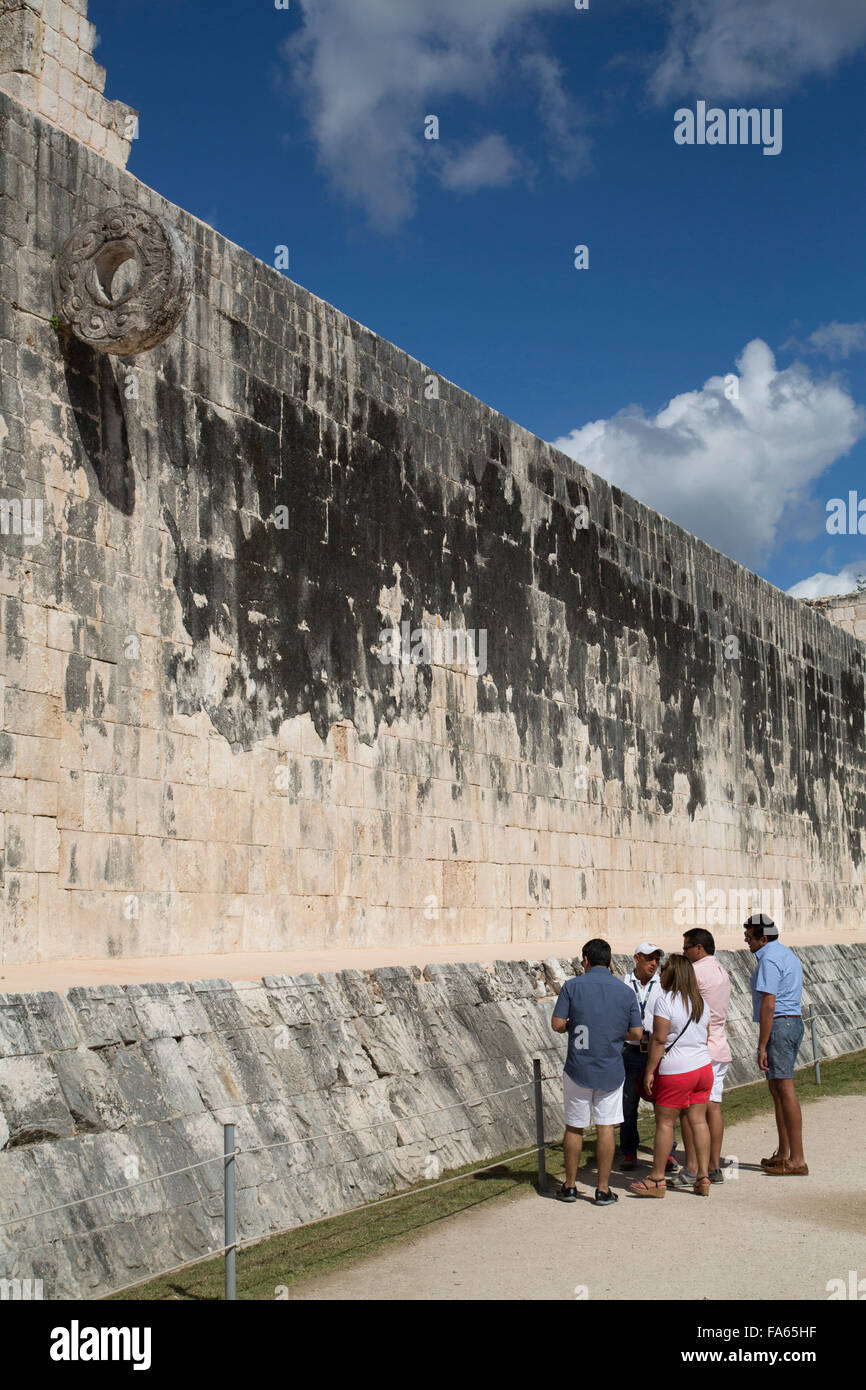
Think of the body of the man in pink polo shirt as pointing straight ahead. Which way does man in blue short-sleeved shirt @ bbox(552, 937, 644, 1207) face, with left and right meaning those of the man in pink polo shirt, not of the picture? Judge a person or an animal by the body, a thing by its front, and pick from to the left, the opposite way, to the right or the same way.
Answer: to the right

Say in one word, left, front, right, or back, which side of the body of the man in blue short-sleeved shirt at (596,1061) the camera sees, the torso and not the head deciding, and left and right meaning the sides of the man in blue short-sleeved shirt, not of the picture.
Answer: back

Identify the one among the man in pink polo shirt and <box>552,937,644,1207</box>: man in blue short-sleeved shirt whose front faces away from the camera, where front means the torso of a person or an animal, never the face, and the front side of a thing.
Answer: the man in blue short-sleeved shirt

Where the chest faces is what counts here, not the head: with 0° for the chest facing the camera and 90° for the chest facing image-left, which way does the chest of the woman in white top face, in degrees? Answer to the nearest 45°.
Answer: approximately 135°

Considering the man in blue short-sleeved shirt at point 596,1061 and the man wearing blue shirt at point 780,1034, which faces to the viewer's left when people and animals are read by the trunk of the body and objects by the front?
the man wearing blue shirt

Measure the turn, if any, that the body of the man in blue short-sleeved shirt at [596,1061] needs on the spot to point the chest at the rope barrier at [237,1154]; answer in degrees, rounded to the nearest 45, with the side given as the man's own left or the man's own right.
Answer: approximately 135° to the man's own left

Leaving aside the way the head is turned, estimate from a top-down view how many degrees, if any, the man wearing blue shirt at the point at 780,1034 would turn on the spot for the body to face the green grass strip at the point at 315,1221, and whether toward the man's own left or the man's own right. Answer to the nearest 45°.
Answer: approximately 45° to the man's own left

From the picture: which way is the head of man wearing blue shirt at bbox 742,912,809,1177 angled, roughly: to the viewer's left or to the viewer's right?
to the viewer's left

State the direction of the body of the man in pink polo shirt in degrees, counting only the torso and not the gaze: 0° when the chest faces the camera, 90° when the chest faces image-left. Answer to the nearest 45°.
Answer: approximately 90°

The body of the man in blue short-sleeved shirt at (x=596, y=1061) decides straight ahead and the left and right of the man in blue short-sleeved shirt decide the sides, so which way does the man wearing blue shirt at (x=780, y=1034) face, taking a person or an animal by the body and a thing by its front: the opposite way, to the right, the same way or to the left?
to the left

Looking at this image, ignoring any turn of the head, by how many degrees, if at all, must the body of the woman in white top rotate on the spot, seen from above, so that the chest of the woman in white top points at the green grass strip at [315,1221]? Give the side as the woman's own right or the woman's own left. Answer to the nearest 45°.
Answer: approximately 90° to the woman's own left

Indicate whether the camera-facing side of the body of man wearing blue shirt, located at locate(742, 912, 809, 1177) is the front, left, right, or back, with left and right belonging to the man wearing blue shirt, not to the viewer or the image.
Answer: left

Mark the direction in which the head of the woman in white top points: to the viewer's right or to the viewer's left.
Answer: to the viewer's left
